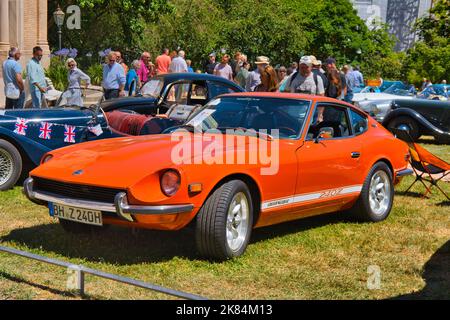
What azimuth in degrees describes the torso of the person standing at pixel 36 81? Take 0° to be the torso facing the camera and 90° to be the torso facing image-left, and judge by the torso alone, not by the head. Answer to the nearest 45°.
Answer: approximately 315°

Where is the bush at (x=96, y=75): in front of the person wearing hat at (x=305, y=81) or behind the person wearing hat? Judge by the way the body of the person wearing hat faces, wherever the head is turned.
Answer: behind

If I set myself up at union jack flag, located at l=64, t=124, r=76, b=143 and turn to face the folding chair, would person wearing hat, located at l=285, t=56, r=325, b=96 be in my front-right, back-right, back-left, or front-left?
front-left

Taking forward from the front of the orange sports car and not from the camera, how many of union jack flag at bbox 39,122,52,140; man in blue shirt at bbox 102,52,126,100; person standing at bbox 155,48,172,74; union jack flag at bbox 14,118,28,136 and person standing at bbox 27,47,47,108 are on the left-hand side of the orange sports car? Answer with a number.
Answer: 0

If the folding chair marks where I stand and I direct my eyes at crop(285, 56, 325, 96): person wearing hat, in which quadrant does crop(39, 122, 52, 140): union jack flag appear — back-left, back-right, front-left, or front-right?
front-left

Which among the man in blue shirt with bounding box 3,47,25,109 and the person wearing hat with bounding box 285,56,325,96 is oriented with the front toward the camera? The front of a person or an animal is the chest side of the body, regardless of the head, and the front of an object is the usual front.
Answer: the person wearing hat

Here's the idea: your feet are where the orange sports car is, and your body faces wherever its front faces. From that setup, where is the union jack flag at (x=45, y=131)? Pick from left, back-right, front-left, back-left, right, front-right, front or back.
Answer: right

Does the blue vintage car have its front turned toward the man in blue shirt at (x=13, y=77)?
no

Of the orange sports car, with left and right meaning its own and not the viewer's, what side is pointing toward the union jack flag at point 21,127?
right

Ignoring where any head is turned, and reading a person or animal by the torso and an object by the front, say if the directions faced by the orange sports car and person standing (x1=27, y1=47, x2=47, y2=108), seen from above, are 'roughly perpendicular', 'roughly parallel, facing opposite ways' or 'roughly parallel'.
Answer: roughly perpendicular

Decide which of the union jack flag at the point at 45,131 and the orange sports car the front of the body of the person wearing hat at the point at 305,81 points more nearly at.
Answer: the orange sports car

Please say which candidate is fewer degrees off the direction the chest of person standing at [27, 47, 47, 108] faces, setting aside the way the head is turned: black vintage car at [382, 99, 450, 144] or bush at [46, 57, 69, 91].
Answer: the black vintage car

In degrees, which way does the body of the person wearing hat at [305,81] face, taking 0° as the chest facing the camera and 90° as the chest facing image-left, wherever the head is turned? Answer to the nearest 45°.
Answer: approximately 0°

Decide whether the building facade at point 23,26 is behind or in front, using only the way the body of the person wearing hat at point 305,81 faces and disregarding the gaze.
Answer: behind

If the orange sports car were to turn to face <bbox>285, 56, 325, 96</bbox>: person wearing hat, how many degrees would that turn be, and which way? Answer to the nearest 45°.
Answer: approximately 135° to its right
